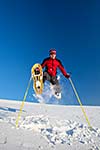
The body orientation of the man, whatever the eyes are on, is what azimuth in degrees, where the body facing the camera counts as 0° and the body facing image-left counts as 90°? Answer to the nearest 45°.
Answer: approximately 0°
